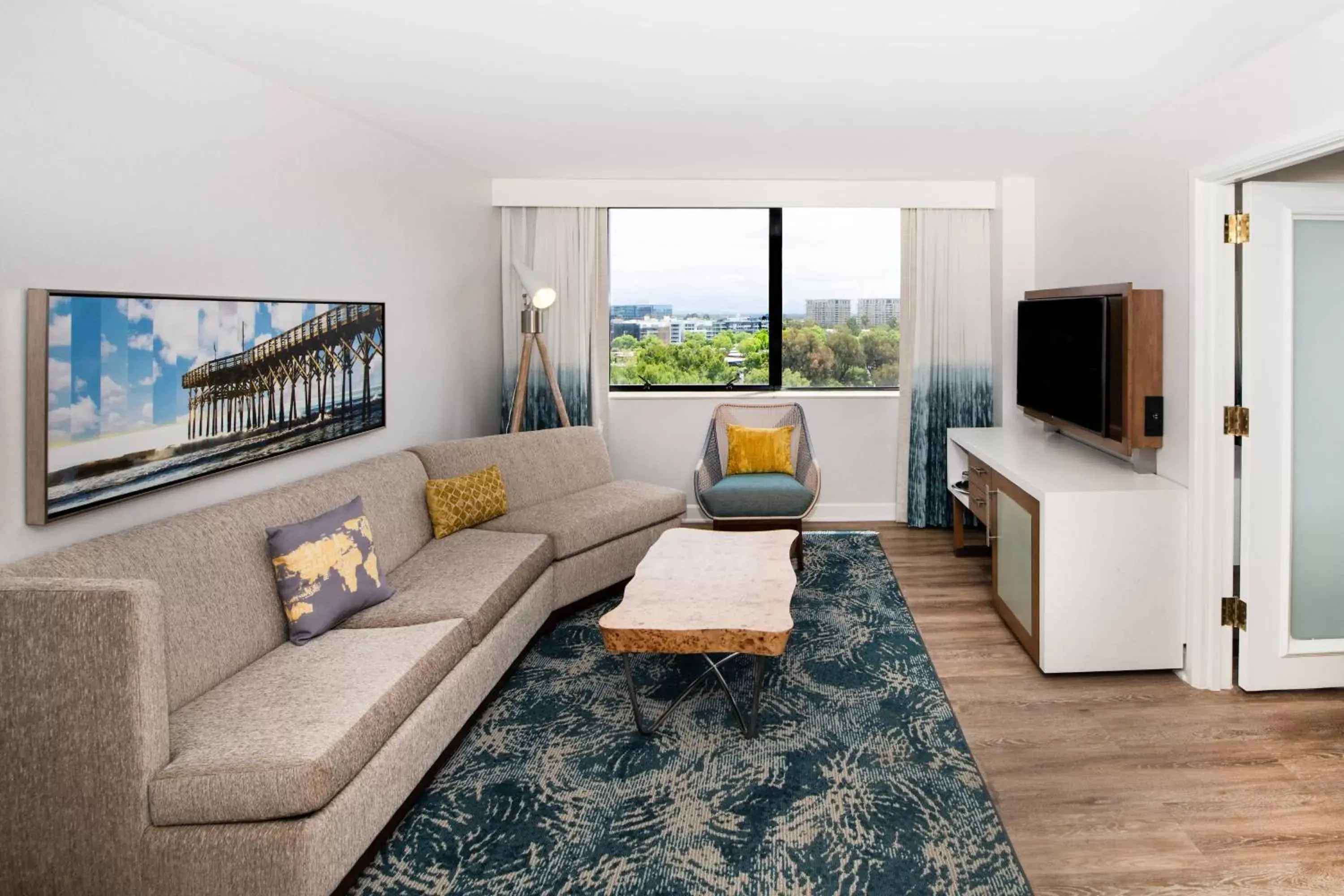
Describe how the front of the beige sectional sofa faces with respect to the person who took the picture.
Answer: facing the viewer and to the right of the viewer

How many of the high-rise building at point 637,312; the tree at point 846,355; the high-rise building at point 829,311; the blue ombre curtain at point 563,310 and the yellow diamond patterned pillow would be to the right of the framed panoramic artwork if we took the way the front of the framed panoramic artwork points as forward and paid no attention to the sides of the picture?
0

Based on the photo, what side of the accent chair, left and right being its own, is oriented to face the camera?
front

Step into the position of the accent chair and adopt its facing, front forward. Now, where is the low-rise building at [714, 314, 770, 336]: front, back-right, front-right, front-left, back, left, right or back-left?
back

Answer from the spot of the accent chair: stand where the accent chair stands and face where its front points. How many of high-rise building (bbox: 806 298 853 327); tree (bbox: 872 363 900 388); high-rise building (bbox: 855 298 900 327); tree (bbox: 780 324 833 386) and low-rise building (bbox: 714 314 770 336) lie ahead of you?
0

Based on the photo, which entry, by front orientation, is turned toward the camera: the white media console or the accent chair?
the accent chair

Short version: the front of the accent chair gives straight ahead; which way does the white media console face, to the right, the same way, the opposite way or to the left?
to the right

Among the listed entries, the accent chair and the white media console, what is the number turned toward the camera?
1

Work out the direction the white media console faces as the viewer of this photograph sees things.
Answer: facing to the left of the viewer

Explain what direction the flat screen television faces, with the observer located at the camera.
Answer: facing the viewer and to the left of the viewer

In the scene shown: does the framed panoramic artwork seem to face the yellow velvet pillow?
no

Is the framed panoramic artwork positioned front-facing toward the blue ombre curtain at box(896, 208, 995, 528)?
no

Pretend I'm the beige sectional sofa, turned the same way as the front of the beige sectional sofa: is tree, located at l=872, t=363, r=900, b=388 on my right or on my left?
on my left
